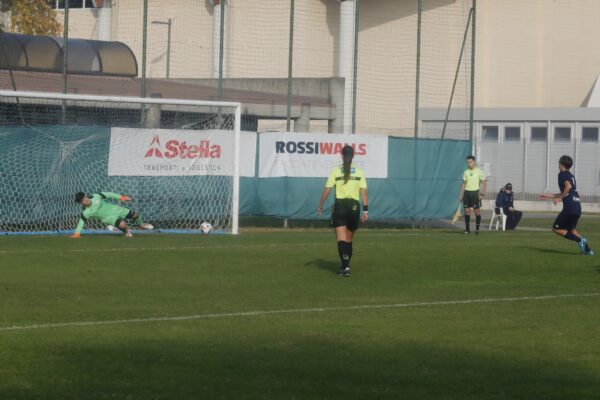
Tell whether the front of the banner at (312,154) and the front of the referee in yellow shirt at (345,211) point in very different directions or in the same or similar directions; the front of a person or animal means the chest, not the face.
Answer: very different directions

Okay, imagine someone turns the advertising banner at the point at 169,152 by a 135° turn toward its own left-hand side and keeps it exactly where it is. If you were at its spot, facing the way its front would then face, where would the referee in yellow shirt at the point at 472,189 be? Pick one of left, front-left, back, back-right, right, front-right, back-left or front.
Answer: front-right

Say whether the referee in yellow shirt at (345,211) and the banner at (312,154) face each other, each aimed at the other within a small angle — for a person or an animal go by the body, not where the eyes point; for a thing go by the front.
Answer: yes

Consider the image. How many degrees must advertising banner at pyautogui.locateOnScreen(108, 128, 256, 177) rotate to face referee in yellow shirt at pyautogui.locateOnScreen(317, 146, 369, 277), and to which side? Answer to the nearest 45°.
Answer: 0° — it already faces them

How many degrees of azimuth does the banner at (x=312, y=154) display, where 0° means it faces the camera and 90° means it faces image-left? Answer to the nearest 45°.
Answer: approximately 0°

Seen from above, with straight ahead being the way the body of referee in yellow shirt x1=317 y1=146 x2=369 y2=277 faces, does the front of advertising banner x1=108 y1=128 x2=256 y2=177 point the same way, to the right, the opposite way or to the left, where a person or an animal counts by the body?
the opposite way

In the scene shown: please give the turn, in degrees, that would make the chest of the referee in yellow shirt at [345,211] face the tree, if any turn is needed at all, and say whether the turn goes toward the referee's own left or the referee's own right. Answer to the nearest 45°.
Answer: approximately 45° to the referee's own left

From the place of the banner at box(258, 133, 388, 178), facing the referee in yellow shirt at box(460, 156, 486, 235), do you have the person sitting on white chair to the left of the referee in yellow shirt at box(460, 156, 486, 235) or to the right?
left

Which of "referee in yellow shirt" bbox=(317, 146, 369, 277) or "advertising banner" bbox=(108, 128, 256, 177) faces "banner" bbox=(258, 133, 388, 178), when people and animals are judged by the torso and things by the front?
the referee in yellow shirt

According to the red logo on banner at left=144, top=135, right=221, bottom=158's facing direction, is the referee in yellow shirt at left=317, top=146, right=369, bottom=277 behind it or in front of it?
in front

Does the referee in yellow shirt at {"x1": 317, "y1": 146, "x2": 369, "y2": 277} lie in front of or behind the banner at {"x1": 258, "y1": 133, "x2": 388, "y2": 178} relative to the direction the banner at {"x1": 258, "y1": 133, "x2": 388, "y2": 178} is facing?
in front

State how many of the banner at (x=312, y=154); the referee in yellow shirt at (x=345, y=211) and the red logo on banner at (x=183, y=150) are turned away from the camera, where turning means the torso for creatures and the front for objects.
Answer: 1

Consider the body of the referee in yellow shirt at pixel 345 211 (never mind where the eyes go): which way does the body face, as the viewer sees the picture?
away from the camera
